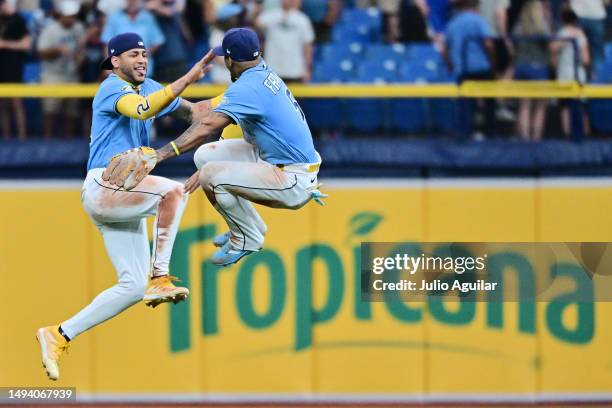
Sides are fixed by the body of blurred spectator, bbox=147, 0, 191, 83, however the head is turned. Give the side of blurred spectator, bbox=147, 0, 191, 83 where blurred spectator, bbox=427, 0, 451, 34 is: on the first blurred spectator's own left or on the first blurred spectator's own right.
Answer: on the first blurred spectator's own left

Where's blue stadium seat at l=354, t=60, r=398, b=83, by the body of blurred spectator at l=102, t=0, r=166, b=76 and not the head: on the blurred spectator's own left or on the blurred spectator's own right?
on the blurred spectator's own left

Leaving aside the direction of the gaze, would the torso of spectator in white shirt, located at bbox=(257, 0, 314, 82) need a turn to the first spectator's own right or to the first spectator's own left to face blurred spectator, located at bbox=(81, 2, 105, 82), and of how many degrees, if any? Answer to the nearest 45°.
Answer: approximately 90° to the first spectator's own right

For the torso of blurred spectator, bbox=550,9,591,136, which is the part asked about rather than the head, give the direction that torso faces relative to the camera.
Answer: away from the camera

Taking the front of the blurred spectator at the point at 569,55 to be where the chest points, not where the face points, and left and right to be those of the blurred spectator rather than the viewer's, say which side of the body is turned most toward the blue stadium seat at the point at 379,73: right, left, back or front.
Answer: left

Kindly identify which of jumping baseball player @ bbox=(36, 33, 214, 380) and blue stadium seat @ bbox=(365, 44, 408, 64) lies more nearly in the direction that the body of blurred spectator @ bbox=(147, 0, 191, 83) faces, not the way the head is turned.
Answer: the jumping baseball player

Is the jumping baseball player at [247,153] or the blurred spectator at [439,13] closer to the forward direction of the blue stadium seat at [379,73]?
the jumping baseball player

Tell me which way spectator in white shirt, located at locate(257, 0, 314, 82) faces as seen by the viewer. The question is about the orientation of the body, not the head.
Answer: toward the camera

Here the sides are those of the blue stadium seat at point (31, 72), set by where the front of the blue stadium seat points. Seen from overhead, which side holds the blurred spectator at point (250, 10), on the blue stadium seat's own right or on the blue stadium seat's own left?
on the blue stadium seat's own left

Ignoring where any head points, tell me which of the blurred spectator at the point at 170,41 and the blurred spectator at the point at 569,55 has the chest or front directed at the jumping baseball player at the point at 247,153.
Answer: the blurred spectator at the point at 170,41

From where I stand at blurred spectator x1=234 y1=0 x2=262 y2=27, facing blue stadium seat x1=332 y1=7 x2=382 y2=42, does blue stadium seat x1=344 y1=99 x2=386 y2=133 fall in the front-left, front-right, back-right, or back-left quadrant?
front-right

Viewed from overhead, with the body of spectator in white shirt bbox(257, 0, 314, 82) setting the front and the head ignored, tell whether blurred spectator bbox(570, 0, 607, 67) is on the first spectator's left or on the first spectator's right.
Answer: on the first spectator's left

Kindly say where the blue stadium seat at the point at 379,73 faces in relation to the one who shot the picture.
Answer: facing the viewer

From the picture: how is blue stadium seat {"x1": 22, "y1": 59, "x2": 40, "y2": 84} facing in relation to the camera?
toward the camera
